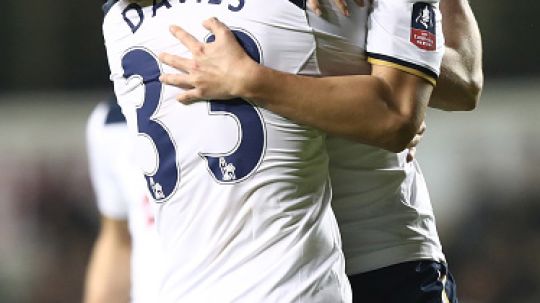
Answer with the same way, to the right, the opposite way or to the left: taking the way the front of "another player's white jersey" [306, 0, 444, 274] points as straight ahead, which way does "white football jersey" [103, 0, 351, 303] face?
the opposite way

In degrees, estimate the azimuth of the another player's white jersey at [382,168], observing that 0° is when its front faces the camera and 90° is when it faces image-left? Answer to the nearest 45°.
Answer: approximately 45°

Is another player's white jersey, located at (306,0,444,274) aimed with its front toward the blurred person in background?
no

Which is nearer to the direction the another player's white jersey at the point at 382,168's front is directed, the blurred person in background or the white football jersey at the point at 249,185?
the white football jersey

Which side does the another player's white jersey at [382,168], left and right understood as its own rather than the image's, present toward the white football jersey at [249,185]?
front

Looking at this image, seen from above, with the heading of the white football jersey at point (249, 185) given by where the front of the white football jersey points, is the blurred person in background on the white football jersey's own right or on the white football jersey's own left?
on the white football jersey's own left

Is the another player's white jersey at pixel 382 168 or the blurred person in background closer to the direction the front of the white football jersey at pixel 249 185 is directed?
the another player's white jersey

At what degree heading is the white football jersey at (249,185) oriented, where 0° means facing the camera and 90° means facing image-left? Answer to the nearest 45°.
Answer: approximately 225°
